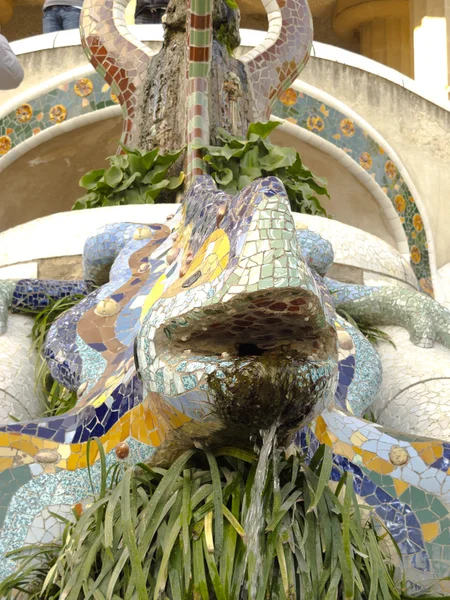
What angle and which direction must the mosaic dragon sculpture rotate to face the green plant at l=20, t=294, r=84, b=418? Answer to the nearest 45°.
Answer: approximately 135° to its right

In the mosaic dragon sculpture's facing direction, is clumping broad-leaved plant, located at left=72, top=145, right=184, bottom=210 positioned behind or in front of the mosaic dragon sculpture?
behind

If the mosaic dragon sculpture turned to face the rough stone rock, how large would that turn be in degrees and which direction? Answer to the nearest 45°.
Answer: approximately 180°

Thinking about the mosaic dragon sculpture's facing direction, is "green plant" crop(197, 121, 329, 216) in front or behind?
behind

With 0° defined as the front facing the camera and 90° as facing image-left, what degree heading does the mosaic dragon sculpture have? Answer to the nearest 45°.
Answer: approximately 0°
